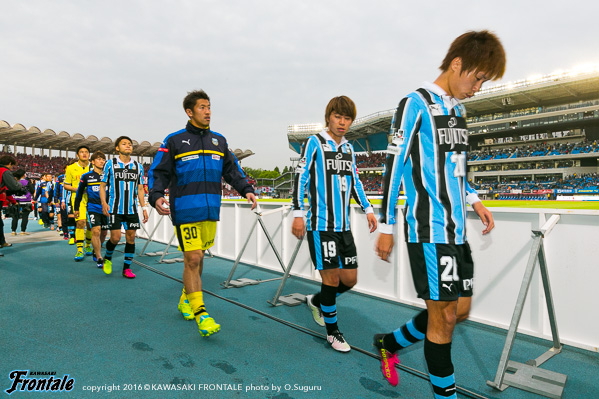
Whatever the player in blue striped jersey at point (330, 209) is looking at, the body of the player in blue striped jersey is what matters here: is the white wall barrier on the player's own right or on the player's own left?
on the player's own left

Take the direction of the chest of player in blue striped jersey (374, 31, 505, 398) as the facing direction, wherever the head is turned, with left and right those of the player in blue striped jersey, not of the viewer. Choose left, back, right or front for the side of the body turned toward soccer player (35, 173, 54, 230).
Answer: back

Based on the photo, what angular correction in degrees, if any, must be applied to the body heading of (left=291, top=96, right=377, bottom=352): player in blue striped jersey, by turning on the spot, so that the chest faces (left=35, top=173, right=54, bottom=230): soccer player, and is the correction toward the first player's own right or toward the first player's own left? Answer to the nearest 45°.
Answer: approximately 180°

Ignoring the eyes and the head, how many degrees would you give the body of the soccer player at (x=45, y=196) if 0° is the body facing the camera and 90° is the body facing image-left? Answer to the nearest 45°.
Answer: approximately 315°
